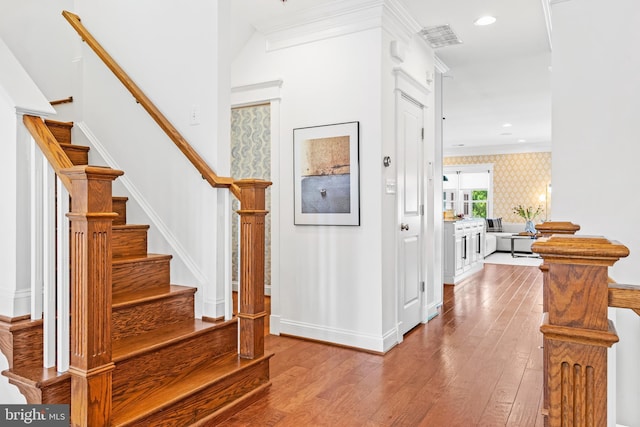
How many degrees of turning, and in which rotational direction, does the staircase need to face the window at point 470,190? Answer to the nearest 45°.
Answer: approximately 90° to its left

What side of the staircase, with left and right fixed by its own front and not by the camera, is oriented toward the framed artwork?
left

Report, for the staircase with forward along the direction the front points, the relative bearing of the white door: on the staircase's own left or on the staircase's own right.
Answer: on the staircase's own left

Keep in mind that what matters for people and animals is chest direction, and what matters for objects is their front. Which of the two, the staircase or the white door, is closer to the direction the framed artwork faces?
the staircase

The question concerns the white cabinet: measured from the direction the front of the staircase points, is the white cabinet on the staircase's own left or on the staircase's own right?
on the staircase's own left

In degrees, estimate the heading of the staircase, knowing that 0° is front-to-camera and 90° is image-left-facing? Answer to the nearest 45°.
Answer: approximately 315°

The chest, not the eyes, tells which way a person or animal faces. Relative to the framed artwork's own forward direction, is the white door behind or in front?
behind

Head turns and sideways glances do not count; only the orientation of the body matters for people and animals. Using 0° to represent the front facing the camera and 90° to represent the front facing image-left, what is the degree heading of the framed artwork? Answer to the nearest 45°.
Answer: approximately 45°
